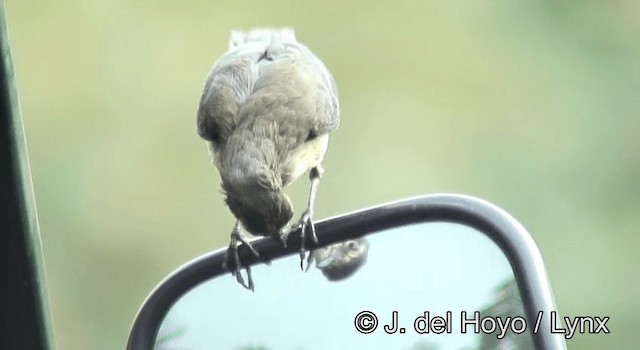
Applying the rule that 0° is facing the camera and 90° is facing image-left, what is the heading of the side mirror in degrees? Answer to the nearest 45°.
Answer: approximately 0°

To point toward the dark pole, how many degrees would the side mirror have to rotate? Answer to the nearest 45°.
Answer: approximately 45° to its right
